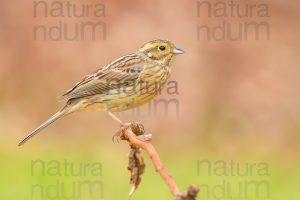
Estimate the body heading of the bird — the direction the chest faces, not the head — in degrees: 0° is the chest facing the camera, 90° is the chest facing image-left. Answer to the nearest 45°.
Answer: approximately 270°
